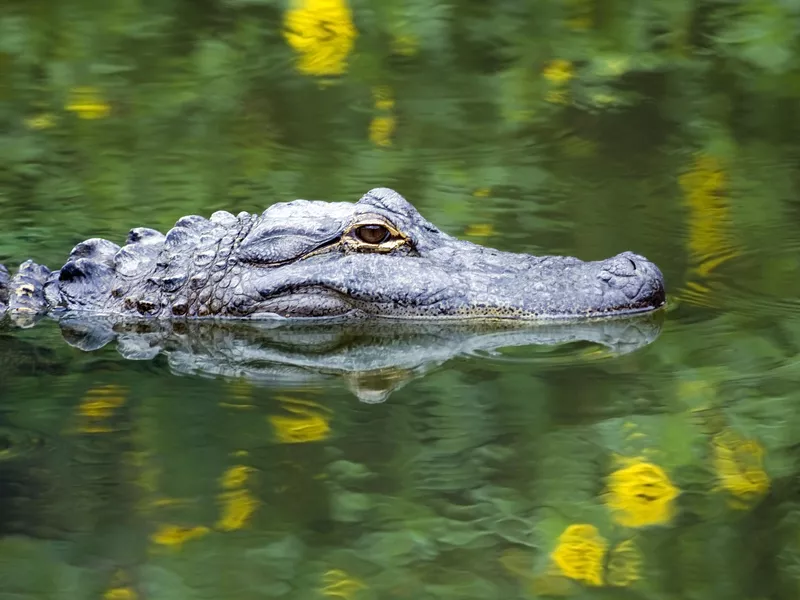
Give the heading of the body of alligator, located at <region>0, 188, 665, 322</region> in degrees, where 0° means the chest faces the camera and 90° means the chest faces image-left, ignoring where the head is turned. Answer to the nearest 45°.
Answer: approximately 270°
